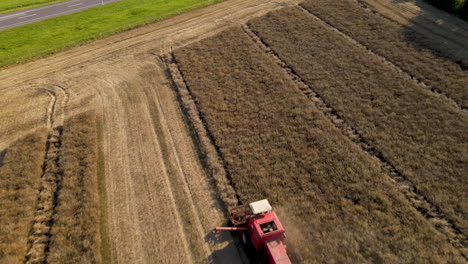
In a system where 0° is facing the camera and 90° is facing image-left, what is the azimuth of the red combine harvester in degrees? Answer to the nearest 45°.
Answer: approximately 135°
